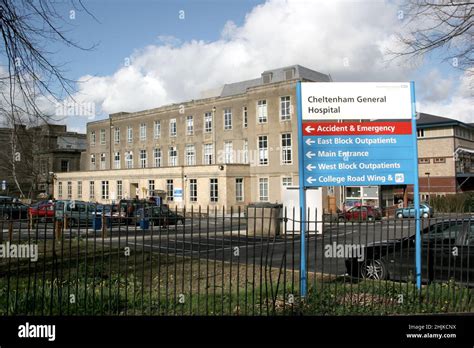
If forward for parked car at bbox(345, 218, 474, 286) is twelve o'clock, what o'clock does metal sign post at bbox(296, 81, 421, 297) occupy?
The metal sign post is roughly at 10 o'clock from the parked car.

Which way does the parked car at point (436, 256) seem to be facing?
to the viewer's left

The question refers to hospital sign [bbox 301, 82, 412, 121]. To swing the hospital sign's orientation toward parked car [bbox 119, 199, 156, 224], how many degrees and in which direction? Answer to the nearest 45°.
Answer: approximately 135° to its right

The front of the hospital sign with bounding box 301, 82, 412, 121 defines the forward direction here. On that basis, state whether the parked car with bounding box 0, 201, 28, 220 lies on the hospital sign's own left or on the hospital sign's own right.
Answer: on the hospital sign's own right

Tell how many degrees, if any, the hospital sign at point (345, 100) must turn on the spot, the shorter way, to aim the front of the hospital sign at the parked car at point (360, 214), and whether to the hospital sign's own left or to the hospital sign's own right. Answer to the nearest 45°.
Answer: approximately 180°

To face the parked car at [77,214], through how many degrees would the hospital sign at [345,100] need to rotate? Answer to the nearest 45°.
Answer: approximately 135° to its right
